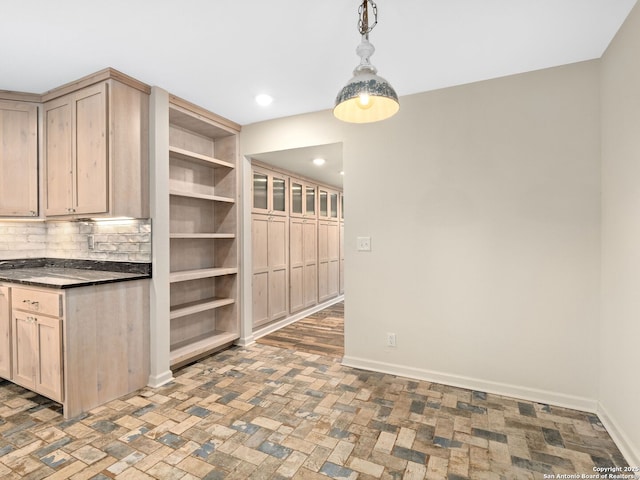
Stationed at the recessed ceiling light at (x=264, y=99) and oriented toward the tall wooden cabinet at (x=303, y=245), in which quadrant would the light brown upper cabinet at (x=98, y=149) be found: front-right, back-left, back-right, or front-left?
back-left

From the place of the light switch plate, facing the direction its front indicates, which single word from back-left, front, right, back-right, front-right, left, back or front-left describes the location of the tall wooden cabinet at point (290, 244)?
back-right

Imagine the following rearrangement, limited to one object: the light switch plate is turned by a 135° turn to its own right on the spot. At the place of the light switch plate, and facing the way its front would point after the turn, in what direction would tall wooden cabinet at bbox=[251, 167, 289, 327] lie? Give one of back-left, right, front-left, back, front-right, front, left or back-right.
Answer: front

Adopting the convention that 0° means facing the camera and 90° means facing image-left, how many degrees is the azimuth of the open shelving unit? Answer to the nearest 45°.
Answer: approximately 315°

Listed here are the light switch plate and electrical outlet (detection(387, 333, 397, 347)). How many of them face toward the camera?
2

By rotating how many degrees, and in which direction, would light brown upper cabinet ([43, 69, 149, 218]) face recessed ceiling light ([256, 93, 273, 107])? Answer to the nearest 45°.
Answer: approximately 135° to its left

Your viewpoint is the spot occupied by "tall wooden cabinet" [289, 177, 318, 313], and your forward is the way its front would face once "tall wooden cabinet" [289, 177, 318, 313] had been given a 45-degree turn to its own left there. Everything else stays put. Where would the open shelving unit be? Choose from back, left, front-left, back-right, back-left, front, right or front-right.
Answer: back-right

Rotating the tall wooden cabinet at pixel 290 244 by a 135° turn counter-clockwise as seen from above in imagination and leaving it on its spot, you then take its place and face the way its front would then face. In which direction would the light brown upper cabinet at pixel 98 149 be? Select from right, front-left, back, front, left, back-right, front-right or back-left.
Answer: back-left

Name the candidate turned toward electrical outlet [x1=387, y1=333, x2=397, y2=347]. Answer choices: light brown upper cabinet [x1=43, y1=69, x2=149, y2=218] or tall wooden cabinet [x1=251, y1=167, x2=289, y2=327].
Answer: the tall wooden cabinet

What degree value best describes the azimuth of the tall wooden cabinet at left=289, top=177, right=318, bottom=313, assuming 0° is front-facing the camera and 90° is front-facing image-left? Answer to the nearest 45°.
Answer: approximately 315°

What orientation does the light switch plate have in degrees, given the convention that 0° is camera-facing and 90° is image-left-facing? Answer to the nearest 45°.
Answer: approximately 0°

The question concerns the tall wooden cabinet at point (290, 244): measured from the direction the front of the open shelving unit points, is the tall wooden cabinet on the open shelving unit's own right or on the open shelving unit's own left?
on the open shelving unit's own left
